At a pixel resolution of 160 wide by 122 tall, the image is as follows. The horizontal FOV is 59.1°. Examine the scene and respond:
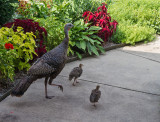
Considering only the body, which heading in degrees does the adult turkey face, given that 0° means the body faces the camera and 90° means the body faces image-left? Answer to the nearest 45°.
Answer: approximately 270°

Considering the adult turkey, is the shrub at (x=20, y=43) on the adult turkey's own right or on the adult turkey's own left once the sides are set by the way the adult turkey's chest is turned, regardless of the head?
on the adult turkey's own left

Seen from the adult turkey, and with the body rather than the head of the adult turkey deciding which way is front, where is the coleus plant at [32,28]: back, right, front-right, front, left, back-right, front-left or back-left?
left

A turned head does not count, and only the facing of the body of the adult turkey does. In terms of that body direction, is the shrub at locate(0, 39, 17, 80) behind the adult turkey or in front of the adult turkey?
behind
